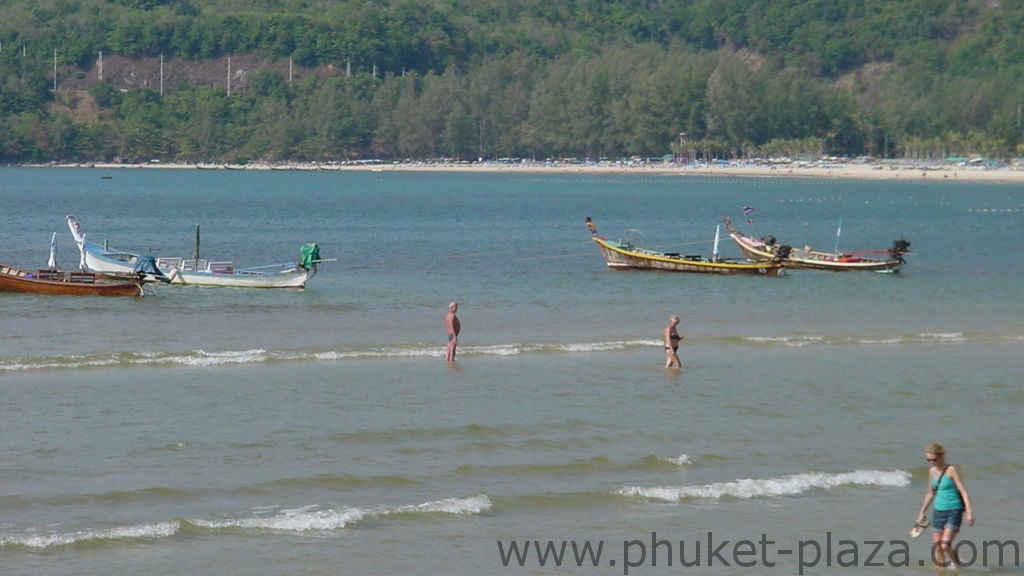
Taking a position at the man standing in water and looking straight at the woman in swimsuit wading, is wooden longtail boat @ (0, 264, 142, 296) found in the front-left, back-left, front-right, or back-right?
back-left

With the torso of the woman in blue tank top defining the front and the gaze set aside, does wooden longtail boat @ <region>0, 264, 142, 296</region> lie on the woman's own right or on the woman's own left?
on the woman's own right

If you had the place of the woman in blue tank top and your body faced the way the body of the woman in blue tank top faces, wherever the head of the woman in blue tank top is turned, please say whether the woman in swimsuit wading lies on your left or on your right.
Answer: on your right

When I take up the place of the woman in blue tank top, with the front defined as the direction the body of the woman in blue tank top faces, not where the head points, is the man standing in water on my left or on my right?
on my right

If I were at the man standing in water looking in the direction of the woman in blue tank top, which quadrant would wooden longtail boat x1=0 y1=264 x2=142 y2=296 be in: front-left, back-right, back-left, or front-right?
back-right

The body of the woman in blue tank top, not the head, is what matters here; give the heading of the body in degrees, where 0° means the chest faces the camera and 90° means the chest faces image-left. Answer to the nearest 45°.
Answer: approximately 45°
